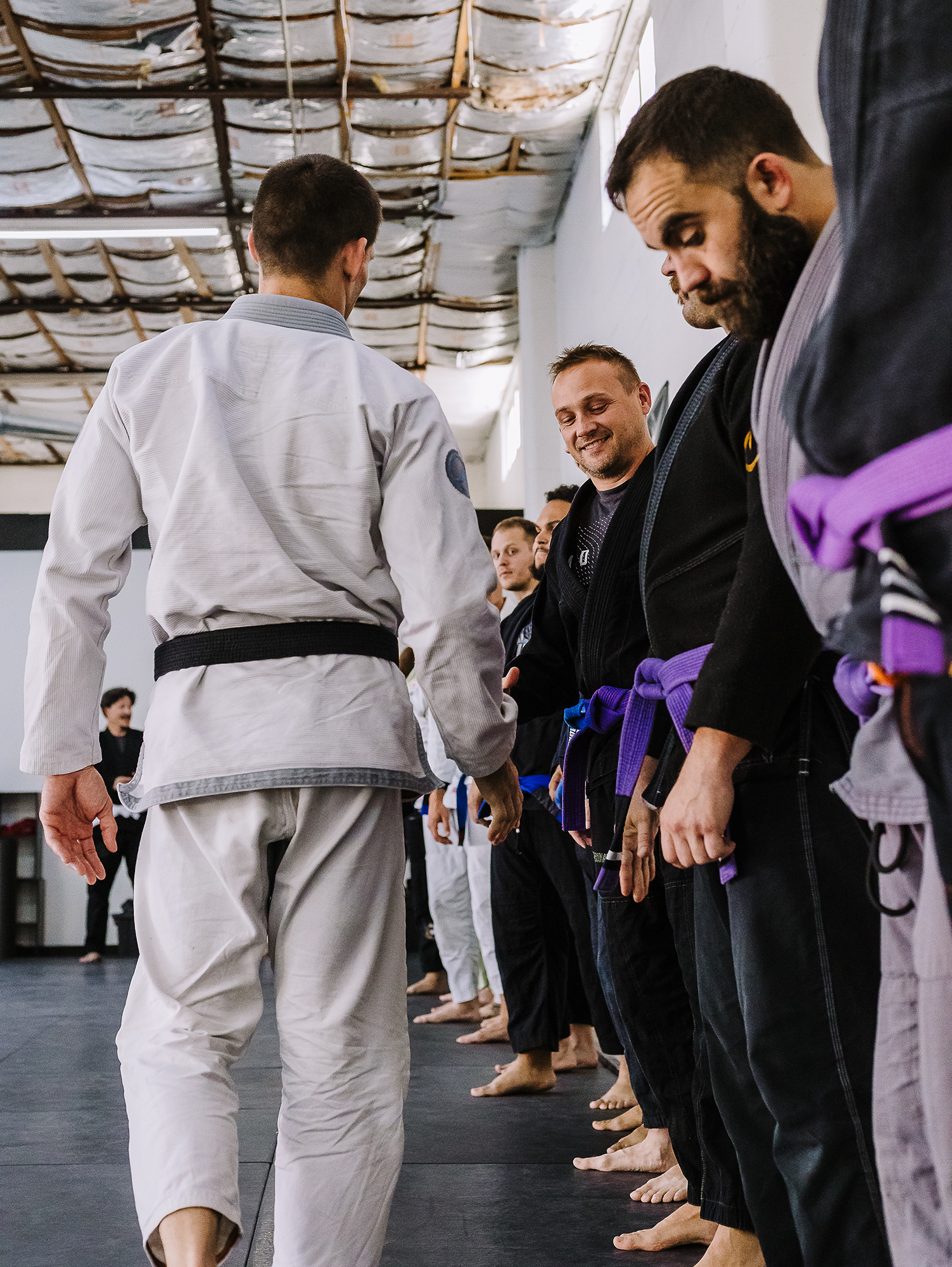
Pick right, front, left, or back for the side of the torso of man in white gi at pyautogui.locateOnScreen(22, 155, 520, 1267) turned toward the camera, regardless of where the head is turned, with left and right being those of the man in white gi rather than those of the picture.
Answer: back

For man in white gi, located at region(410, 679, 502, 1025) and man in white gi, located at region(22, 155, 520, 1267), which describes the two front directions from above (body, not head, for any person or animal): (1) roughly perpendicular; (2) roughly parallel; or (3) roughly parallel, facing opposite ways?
roughly perpendicular

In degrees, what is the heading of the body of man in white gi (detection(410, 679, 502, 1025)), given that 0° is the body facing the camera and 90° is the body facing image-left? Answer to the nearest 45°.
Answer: approximately 90°

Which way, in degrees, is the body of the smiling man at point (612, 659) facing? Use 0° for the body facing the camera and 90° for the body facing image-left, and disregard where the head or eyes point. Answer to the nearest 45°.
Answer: approximately 45°

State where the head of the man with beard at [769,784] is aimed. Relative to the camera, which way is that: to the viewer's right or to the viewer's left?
to the viewer's left

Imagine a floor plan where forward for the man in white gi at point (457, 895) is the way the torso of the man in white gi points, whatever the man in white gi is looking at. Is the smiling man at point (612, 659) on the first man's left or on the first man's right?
on the first man's left

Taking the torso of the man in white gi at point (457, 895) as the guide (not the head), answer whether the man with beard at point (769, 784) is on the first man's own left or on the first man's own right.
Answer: on the first man's own left

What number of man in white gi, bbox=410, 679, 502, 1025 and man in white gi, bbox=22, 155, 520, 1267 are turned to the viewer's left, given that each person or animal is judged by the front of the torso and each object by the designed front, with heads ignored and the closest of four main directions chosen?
1

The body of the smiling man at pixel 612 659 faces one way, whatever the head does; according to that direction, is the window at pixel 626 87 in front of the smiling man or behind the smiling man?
behind
